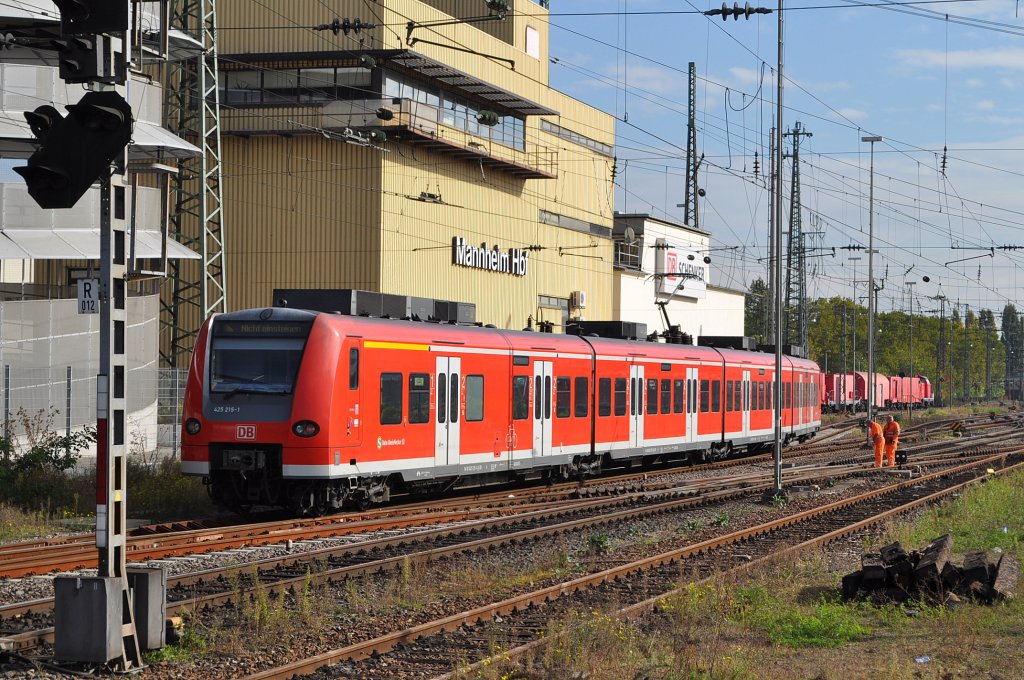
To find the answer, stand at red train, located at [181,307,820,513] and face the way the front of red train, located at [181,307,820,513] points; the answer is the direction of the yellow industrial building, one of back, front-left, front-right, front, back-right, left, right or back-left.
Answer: back-right

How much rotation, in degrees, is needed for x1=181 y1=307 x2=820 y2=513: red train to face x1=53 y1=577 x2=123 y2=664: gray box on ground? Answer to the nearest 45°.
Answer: approximately 45° to its left

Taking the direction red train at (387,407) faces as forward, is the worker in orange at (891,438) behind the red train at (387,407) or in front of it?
behind

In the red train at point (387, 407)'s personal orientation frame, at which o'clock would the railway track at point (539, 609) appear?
The railway track is roughly at 10 o'clock from the red train.

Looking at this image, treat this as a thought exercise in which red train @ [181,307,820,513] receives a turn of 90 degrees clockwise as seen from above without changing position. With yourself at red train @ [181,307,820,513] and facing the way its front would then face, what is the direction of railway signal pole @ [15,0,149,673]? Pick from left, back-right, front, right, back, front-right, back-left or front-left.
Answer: back-left

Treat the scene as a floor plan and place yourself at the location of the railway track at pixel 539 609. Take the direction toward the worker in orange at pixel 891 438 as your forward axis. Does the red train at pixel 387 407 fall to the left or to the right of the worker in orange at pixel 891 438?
left

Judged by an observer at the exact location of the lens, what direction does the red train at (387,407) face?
facing the viewer and to the left of the viewer

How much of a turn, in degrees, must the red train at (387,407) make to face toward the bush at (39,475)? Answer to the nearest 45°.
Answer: approximately 45° to its right

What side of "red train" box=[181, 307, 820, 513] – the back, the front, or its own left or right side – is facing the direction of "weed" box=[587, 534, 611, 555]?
left

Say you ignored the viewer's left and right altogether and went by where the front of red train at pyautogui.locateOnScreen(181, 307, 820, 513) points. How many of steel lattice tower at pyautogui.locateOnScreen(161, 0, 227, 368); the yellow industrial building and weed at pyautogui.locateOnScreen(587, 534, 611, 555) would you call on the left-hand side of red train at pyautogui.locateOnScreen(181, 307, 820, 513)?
1

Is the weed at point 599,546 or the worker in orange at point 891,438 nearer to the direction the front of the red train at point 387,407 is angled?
the weed
